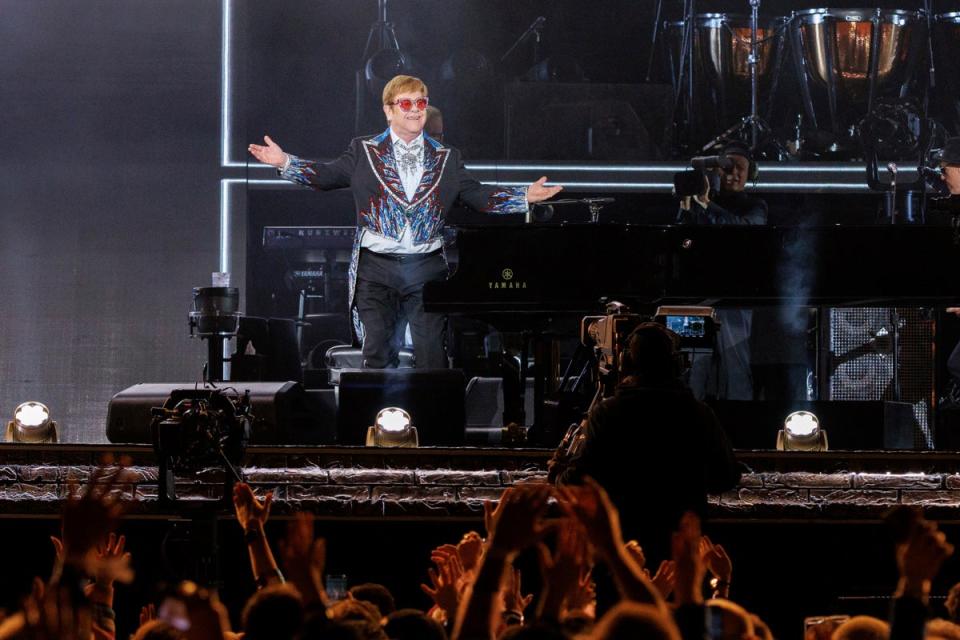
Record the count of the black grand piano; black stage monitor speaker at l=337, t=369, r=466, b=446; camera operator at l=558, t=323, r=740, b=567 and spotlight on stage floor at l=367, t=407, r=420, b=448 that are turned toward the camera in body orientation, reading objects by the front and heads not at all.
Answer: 1

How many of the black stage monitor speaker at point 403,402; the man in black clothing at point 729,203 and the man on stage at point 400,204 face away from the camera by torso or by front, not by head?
1

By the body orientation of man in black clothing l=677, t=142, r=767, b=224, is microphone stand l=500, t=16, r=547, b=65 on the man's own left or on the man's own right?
on the man's own right

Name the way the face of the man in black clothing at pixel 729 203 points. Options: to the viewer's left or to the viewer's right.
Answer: to the viewer's left

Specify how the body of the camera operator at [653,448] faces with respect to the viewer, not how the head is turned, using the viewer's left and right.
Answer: facing away from the viewer

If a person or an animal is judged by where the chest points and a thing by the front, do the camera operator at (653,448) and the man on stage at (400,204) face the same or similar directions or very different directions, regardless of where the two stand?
very different directions

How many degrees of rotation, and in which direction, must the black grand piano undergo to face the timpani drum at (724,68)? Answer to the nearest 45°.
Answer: approximately 90° to its right

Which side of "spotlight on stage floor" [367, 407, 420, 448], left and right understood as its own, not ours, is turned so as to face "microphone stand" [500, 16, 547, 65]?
back

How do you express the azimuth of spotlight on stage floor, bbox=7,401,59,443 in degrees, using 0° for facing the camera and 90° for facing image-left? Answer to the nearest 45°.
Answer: approximately 0°

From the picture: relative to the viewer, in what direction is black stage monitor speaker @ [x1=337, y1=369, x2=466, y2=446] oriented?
away from the camera

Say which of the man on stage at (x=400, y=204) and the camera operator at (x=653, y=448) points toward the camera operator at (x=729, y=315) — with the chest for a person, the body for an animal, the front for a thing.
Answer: the camera operator at (x=653, y=448)

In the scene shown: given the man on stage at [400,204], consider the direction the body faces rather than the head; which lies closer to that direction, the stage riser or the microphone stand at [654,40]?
the stage riser

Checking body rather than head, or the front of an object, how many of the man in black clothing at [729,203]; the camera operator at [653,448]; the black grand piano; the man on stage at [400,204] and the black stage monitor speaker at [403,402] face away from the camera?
2

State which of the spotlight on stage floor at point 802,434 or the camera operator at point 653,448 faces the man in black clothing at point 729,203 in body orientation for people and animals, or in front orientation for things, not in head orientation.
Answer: the camera operator

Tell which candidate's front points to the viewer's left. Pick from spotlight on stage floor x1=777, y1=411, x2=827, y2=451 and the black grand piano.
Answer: the black grand piano

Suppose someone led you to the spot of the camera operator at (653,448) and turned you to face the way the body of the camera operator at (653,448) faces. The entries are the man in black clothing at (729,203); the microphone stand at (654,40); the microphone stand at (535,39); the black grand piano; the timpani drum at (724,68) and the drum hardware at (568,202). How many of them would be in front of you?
6

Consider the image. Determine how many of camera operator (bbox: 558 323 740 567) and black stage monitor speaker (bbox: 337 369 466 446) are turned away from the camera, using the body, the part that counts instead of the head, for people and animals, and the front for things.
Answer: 2
